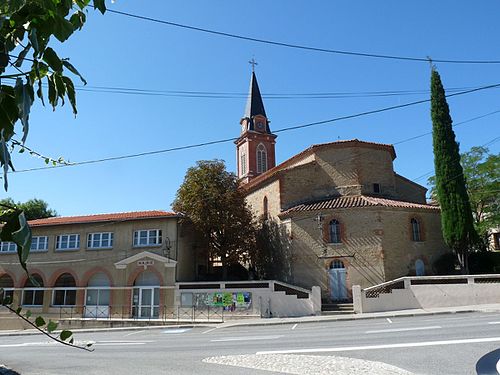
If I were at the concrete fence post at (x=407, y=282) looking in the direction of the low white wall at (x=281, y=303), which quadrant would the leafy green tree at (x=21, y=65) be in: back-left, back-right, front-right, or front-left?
front-left

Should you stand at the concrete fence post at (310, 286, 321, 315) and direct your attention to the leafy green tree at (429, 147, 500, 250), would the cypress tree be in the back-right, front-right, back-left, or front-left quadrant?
front-right

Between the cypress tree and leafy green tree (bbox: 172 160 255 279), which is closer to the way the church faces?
the leafy green tree

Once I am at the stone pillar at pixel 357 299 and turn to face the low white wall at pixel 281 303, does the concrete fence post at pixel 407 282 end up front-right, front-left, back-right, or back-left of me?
back-right

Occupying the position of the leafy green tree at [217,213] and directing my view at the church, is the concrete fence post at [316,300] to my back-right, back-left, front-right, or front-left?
front-right

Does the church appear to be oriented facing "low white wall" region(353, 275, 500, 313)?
no

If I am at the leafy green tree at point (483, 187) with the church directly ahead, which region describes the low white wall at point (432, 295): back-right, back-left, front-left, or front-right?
front-left

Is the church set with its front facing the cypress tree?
no

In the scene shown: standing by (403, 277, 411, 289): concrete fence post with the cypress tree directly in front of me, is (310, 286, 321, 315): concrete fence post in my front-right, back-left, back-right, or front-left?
back-left
